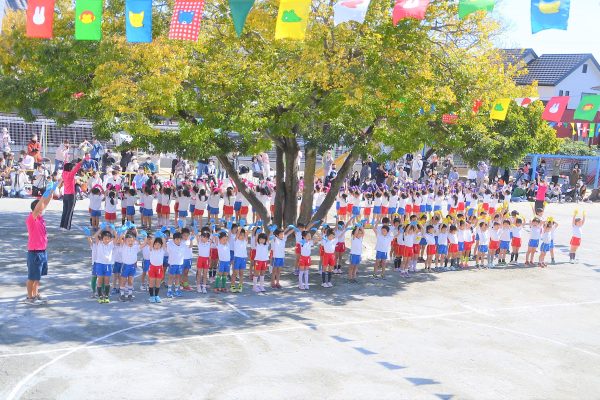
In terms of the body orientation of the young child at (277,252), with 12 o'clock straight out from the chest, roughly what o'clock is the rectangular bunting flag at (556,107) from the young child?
The rectangular bunting flag is roughly at 9 o'clock from the young child.

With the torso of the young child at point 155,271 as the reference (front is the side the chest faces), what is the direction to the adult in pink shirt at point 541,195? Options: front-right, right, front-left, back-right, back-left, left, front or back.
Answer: back-left

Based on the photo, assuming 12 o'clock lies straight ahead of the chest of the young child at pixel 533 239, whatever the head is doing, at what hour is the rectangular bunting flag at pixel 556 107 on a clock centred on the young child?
The rectangular bunting flag is roughly at 6 o'clock from the young child.

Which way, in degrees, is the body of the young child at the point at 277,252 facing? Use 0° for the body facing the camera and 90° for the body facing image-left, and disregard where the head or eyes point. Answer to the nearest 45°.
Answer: approximately 315°

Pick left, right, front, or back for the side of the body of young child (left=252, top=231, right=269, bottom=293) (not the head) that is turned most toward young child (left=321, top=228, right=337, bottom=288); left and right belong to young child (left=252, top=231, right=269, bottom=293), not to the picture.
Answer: left

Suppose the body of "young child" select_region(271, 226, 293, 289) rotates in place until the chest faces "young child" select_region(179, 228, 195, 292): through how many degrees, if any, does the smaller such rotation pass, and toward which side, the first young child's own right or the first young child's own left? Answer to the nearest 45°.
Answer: approximately 90° to the first young child's own right

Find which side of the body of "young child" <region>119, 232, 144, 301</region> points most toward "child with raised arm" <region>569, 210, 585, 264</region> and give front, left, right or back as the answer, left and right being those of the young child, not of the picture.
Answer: left

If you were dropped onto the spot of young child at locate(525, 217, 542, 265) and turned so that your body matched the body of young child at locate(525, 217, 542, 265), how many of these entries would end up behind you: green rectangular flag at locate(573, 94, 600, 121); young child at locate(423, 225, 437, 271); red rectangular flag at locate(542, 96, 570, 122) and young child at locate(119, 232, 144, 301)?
2
